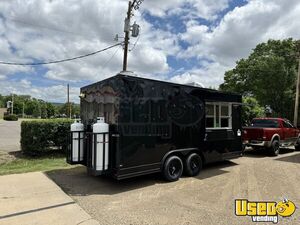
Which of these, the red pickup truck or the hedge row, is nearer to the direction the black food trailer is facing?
the red pickup truck

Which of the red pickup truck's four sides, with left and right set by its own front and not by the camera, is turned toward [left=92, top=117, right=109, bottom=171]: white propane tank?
back

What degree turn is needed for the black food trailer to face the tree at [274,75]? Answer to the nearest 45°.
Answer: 0° — it already faces it

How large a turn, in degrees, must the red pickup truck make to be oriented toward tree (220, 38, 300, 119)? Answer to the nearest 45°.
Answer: approximately 45° to its left

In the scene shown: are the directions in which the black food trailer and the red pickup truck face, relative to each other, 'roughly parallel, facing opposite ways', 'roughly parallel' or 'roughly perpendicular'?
roughly parallel

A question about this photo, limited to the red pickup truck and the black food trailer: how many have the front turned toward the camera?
0

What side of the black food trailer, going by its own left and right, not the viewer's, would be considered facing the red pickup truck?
front

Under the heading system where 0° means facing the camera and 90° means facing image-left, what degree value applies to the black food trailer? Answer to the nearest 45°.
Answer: approximately 225°
